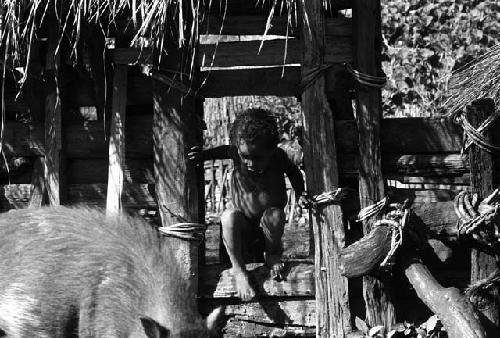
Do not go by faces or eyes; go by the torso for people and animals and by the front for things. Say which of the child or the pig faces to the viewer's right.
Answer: the pig

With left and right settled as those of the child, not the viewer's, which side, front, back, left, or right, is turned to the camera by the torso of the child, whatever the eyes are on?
front

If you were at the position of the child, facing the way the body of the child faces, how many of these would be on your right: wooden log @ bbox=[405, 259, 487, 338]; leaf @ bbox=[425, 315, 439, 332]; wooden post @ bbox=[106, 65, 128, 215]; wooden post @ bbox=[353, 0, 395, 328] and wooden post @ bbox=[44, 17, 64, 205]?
2

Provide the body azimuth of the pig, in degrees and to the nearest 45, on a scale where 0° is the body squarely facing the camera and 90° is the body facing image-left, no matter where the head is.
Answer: approximately 270°

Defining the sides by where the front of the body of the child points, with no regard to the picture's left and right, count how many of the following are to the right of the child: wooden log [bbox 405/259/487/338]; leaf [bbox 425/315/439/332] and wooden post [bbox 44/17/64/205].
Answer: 1

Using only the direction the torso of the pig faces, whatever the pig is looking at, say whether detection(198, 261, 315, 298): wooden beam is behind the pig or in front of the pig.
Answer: in front

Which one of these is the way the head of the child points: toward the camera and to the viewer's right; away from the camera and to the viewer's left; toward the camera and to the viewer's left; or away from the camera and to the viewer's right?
toward the camera and to the viewer's left

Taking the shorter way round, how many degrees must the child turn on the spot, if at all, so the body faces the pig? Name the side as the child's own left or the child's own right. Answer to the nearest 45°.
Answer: approximately 45° to the child's own right

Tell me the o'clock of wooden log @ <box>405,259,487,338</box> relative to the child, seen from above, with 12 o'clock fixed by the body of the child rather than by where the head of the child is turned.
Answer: The wooden log is roughly at 10 o'clock from the child.

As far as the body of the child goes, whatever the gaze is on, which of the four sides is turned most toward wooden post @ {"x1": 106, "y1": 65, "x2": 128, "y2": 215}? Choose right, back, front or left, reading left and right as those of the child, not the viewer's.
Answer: right

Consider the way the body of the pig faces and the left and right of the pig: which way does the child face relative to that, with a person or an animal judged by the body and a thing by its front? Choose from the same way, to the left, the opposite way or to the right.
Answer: to the right
